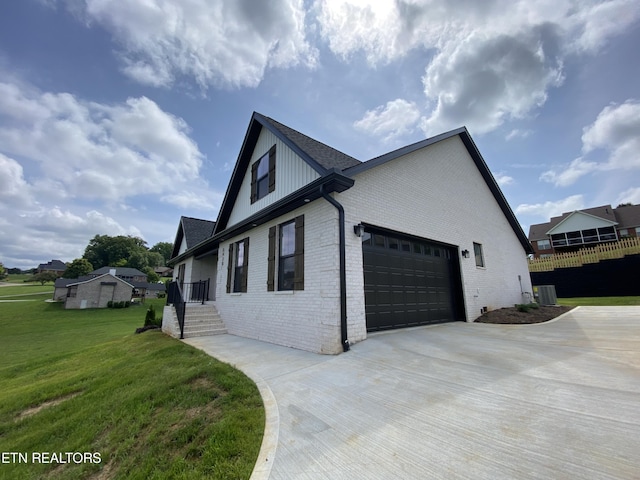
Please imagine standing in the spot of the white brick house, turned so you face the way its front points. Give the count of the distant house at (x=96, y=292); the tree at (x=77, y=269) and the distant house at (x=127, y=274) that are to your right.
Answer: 3

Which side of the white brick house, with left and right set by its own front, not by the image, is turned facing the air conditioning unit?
back

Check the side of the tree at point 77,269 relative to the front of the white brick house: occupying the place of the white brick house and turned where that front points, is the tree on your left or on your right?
on your right

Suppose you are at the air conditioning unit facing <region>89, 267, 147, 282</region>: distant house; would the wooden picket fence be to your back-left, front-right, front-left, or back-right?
back-right

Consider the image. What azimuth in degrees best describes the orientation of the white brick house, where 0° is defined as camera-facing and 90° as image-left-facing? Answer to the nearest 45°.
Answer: approximately 45°

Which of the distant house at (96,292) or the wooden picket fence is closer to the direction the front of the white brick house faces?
the distant house

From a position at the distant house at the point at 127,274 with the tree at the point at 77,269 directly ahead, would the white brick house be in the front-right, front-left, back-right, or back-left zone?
back-left

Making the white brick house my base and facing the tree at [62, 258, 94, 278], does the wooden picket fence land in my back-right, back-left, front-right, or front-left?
back-right
